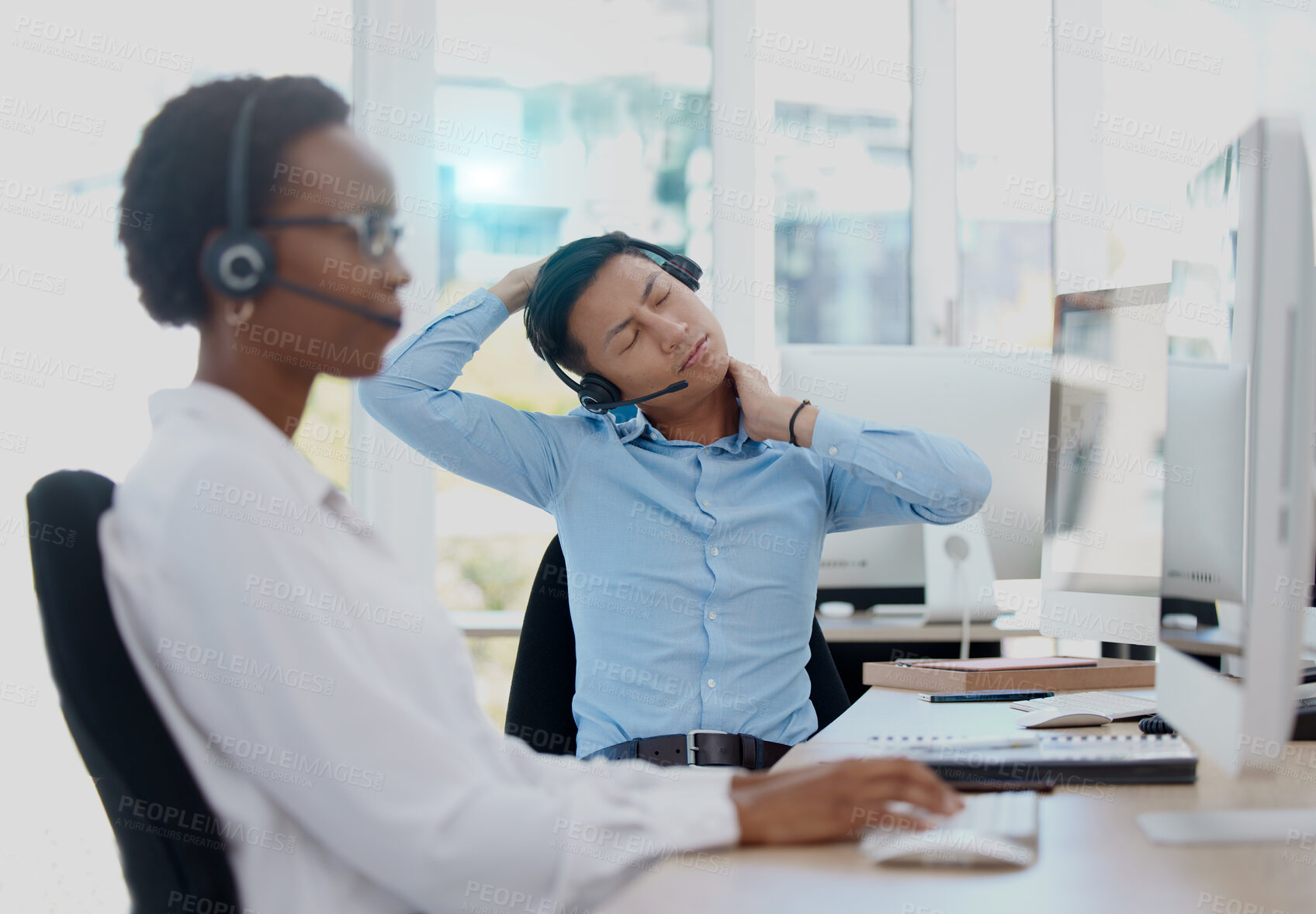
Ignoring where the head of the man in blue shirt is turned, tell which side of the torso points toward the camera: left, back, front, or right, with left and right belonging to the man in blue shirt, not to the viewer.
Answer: front

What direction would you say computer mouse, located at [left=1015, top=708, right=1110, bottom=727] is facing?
to the viewer's right

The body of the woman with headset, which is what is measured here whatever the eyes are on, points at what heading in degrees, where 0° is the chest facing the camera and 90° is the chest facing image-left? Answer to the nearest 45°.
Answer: approximately 270°

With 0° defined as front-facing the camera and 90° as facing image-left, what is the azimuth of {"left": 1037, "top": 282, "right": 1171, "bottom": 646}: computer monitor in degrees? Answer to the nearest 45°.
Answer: approximately 45°

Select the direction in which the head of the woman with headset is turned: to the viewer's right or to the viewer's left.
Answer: to the viewer's right
